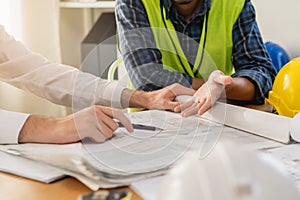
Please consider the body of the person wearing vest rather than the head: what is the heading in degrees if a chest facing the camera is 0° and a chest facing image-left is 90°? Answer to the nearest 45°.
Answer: approximately 0°

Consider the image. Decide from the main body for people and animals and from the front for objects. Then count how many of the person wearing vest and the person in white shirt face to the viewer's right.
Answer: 1

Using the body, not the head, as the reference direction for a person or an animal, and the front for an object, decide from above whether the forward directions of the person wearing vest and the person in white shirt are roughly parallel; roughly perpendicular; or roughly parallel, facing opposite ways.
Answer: roughly perpendicular

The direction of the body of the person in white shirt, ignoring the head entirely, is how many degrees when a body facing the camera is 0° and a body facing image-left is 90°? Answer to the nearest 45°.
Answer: approximately 270°

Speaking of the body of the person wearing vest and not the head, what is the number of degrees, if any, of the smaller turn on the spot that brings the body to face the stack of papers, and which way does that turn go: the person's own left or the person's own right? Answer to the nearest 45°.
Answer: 0° — they already face it
